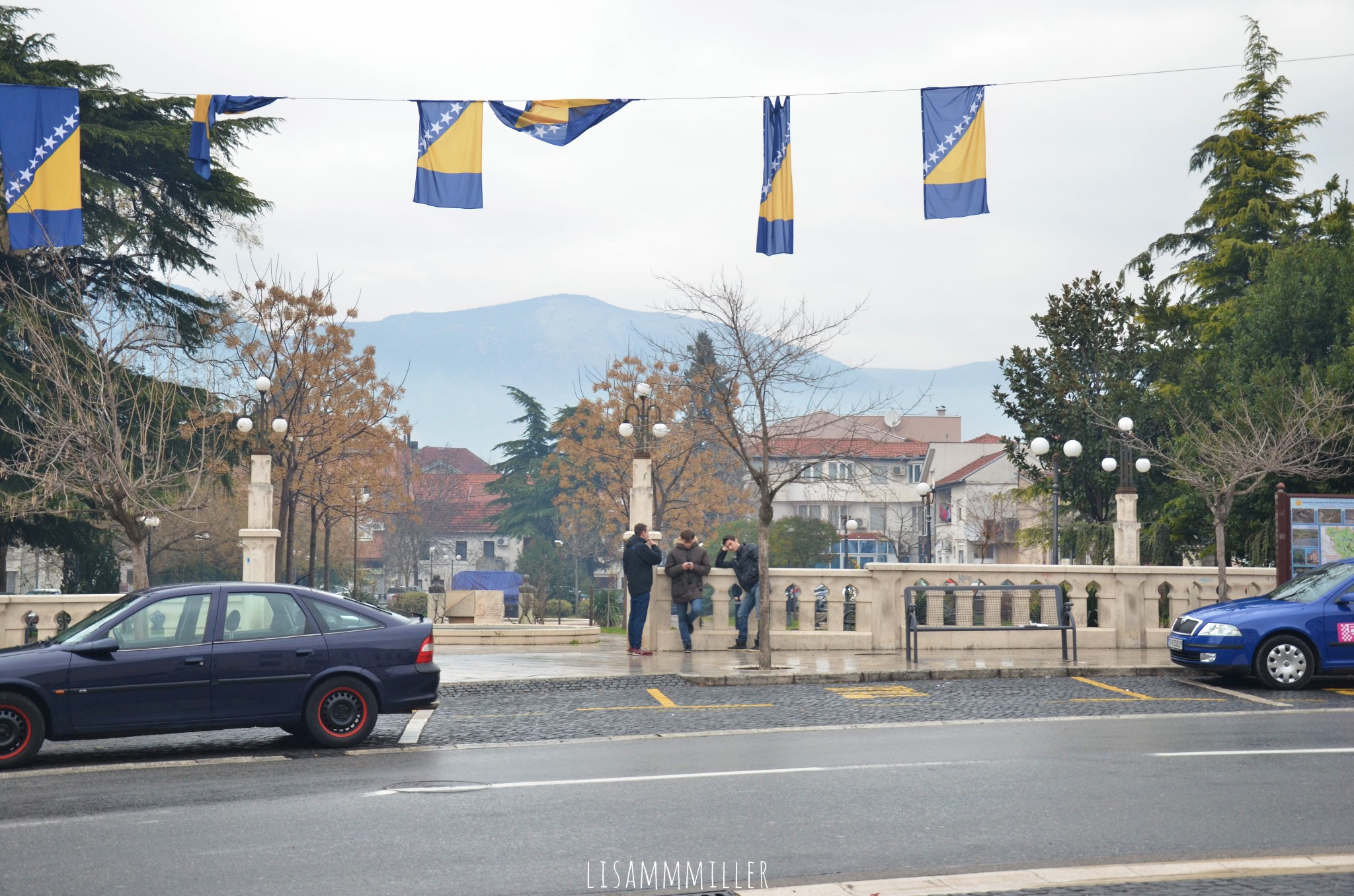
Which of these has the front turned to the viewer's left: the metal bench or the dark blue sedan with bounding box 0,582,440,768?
the dark blue sedan

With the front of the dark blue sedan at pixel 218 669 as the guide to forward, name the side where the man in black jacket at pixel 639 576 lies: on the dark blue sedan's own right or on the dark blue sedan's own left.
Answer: on the dark blue sedan's own right

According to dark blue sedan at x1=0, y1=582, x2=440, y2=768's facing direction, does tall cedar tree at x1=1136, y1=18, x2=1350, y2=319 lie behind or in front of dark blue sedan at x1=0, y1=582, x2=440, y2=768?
behind

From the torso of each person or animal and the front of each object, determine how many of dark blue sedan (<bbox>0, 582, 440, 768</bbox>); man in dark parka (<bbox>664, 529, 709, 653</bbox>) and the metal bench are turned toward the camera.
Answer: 2

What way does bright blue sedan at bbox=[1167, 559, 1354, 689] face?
to the viewer's left

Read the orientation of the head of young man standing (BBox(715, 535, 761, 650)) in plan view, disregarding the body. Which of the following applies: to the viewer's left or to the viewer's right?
to the viewer's left

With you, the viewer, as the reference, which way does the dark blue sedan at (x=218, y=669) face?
facing to the left of the viewer

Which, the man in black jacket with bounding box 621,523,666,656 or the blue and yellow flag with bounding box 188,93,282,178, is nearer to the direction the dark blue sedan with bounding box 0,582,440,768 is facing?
the blue and yellow flag

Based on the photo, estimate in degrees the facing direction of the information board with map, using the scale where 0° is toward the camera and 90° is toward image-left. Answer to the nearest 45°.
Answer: approximately 0°
